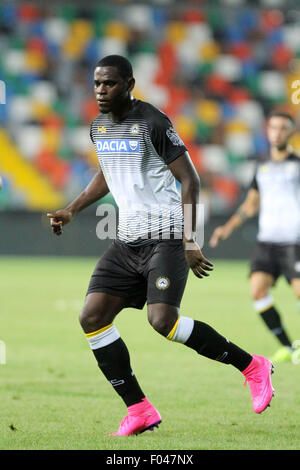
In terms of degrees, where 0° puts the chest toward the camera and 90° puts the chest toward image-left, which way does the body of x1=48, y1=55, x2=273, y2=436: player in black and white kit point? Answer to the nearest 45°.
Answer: approximately 45°
